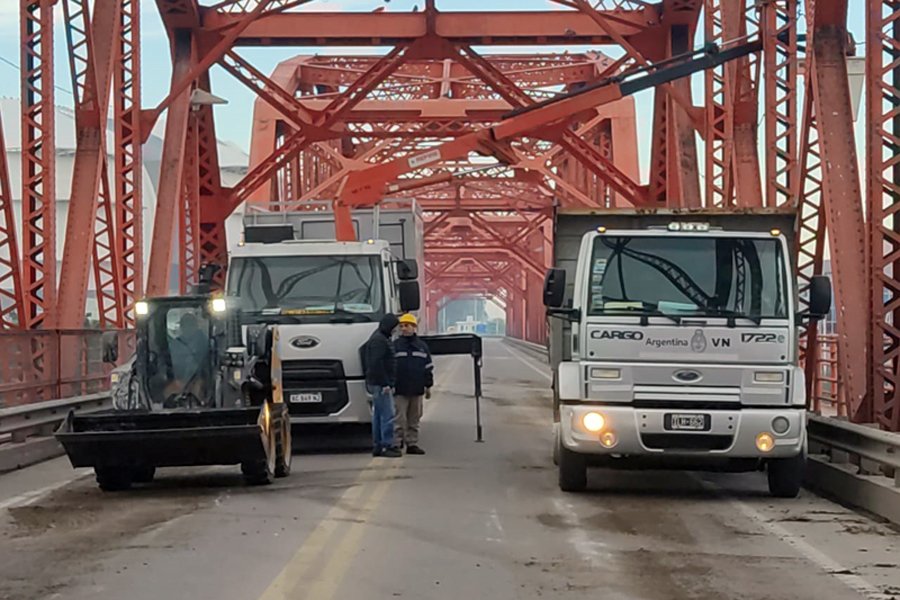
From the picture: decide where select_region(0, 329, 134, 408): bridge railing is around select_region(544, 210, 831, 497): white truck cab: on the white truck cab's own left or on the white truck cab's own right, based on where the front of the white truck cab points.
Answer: on the white truck cab's own right

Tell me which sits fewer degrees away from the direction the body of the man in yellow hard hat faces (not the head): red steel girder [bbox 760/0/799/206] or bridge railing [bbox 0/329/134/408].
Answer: the bridge railing

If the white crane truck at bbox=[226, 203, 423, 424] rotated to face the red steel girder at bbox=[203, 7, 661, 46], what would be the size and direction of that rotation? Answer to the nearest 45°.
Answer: approximately 180°

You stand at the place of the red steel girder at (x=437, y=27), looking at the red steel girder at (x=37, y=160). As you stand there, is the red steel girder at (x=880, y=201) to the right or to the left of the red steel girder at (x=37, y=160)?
left

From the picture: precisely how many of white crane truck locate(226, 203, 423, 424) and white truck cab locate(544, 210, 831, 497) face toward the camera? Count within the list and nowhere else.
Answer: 2

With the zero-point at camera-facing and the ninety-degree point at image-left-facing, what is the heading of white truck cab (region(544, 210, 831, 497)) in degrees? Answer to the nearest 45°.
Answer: approximately 0°

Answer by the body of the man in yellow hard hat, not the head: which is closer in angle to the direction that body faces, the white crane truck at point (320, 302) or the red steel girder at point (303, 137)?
the white crane truck
